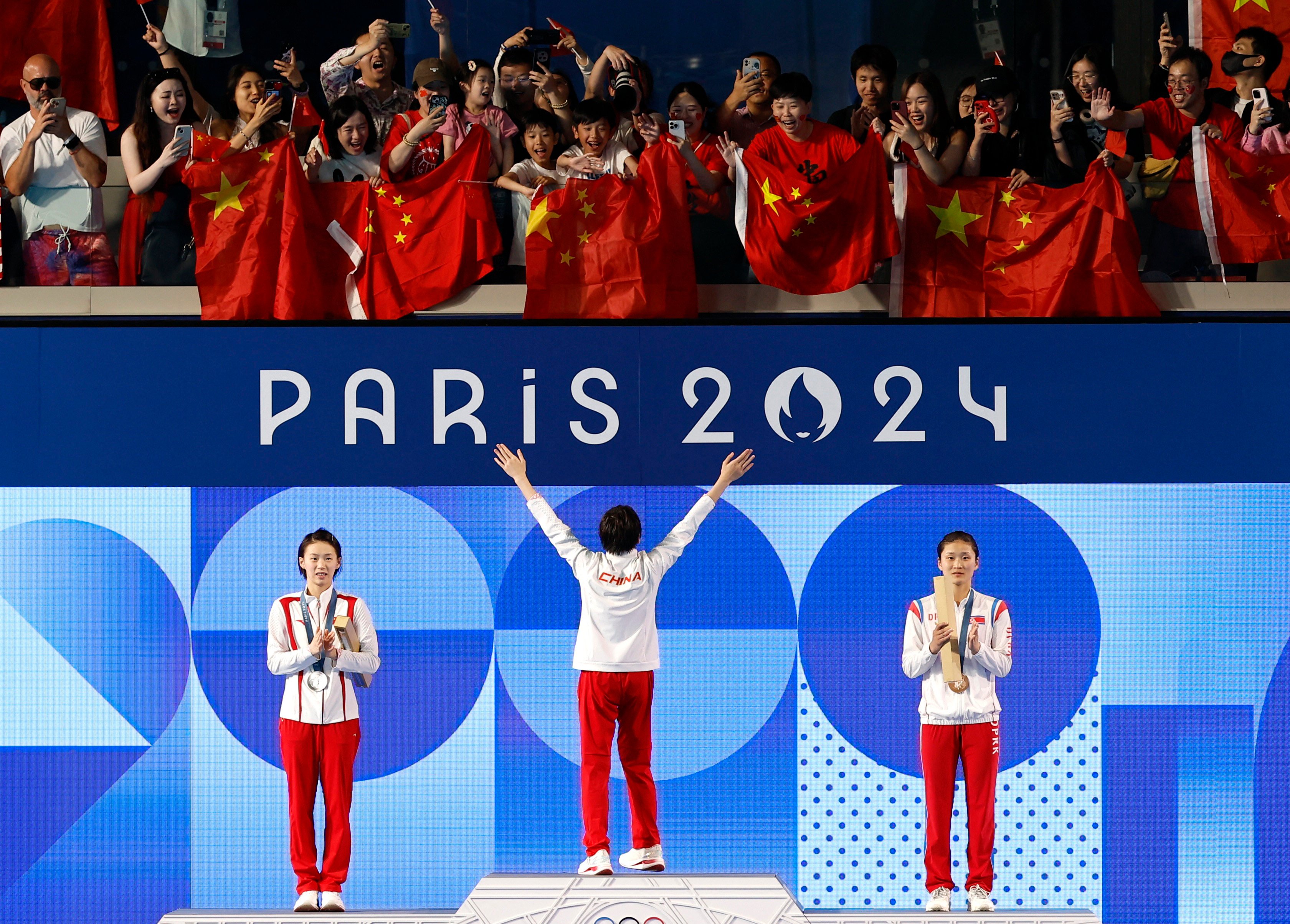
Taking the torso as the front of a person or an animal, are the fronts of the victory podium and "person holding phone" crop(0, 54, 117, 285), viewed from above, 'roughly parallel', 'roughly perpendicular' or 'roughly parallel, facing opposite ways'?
roughly parallel

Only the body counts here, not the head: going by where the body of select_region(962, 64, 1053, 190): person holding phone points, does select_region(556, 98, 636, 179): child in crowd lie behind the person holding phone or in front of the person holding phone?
in front

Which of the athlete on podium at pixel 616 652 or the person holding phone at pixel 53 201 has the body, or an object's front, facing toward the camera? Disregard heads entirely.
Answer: the person holding phone

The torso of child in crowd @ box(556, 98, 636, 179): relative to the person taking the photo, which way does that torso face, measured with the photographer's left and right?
facing the viewer

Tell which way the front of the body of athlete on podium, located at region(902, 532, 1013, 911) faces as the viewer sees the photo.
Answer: toward the camera

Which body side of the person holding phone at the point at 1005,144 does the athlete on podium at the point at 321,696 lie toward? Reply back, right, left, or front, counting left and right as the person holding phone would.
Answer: front

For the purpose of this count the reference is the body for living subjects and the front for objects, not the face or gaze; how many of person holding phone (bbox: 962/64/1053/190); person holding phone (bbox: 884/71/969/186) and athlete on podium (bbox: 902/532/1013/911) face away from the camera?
0

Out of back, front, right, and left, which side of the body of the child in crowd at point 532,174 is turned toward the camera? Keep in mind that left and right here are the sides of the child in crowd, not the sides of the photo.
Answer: front

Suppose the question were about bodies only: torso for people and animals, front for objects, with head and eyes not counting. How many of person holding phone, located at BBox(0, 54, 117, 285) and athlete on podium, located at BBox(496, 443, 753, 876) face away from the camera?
1

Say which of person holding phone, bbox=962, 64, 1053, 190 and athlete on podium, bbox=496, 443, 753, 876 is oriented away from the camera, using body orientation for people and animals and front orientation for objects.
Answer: the athlete on podium

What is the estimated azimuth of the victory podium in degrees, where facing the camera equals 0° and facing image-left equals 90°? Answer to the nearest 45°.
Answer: approximately 0°

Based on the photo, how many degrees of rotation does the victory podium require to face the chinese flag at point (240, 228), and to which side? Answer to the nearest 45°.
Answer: approximately 135° to its right
